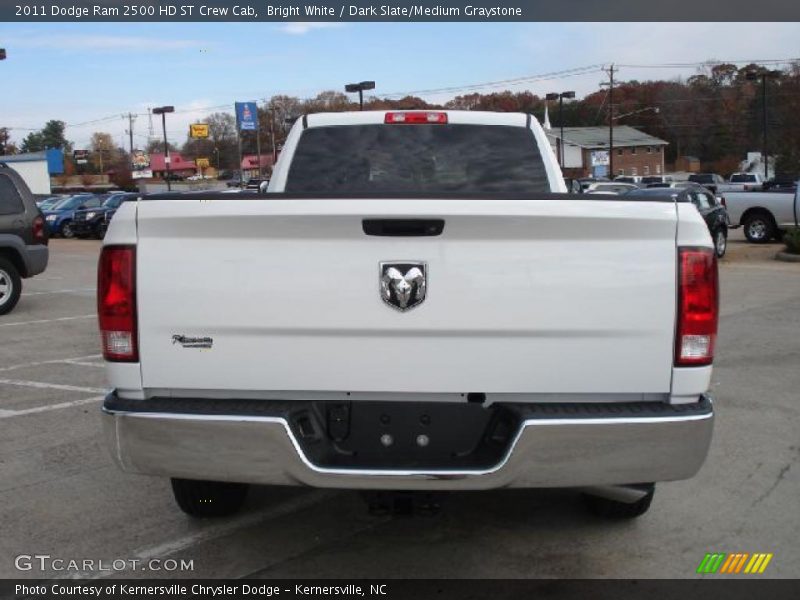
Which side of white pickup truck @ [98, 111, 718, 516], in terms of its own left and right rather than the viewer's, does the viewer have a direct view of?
back

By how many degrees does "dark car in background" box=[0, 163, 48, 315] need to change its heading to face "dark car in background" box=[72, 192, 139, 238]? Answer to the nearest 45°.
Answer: approximately 90° to its right

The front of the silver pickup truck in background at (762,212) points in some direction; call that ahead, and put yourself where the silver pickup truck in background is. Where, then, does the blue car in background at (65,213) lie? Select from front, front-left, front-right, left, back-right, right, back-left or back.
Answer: back

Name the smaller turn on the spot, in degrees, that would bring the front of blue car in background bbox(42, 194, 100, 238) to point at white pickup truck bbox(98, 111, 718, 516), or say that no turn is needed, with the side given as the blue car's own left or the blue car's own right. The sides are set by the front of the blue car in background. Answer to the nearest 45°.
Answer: approximately 45° to the blue car's own left

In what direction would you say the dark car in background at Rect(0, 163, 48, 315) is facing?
to the viewer's left

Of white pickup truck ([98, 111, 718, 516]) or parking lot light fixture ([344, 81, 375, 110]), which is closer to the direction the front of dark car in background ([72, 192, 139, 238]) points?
the white pickup truck

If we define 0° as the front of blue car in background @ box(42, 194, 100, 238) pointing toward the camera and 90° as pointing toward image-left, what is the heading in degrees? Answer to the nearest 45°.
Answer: approximately 45°

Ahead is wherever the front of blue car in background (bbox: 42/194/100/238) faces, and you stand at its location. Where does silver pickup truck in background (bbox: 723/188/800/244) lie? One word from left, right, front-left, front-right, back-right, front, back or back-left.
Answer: left

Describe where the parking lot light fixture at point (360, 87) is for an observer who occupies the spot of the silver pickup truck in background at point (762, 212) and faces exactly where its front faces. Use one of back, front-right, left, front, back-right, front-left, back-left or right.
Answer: back-left

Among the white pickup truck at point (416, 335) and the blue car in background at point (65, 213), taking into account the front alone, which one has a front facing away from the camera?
the white pickup truck

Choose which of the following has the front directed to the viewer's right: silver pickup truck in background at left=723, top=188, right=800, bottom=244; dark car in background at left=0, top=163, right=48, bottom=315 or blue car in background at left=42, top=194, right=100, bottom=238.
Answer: the silver pickup truck in background

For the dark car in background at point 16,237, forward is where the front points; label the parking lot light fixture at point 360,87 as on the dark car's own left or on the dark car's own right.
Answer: on the dark car's own right

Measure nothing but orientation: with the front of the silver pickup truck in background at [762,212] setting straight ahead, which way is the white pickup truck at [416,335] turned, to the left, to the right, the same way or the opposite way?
to the left

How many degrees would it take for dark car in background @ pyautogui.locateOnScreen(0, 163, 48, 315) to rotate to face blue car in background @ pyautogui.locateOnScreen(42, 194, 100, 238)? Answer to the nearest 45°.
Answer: approximately 90° to its right

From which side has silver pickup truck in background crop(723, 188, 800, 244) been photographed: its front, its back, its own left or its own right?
right

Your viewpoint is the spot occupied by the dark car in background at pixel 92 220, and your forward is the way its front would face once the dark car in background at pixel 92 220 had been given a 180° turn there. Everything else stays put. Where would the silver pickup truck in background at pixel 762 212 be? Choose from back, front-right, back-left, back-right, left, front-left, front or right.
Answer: right

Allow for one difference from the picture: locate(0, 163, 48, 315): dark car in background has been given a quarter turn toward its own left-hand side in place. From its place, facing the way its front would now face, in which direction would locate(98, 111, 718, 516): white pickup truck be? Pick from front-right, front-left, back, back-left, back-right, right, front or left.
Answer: front

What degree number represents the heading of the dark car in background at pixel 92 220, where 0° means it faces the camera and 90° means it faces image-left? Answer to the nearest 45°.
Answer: approximately 45°
